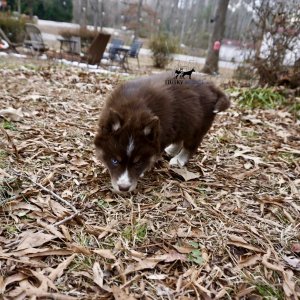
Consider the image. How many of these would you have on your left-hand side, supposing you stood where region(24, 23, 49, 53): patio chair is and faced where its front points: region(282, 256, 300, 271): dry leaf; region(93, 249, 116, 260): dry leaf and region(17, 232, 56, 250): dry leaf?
0

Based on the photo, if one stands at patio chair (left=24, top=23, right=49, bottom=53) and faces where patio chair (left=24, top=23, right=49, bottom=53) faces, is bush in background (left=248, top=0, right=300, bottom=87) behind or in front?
in front

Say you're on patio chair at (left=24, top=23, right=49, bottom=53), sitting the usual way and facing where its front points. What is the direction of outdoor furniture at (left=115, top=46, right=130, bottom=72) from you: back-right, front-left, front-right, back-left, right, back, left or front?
front-left

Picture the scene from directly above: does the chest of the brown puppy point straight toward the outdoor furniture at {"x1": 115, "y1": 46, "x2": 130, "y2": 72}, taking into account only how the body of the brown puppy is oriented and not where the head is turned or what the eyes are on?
no

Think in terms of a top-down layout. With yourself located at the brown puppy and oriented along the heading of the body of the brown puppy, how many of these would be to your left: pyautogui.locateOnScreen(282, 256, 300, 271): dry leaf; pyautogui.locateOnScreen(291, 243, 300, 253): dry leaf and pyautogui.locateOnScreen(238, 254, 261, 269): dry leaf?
3

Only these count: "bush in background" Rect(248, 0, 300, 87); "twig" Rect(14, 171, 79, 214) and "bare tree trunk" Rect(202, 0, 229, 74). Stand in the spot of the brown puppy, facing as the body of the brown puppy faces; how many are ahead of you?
1

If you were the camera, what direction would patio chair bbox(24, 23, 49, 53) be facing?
facing the viewer and to the right of the viewer

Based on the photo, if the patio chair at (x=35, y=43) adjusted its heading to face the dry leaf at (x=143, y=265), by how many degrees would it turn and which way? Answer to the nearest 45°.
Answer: approximately 45° to its right

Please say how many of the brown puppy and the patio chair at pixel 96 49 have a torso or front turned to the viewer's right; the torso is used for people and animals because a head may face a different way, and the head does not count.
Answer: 0

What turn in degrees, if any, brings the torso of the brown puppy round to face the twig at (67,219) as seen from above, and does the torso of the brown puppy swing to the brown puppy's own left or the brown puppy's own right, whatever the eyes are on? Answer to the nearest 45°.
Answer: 0° — it already faces it

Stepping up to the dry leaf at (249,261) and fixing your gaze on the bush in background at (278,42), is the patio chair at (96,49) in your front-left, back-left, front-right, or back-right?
front-left

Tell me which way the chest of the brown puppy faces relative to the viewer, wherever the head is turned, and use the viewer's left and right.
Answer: facing the viewer and to the left of the viewer

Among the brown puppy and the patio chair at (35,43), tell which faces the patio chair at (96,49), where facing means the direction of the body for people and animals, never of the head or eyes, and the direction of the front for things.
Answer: the patio chair at (35,43)
